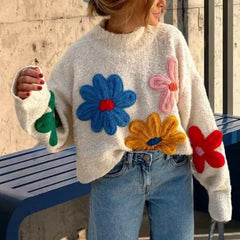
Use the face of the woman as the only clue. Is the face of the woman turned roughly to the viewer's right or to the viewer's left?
to the viewer's right

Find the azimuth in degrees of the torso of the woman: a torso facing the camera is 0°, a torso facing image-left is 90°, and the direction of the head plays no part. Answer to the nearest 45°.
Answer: approximately 0°
